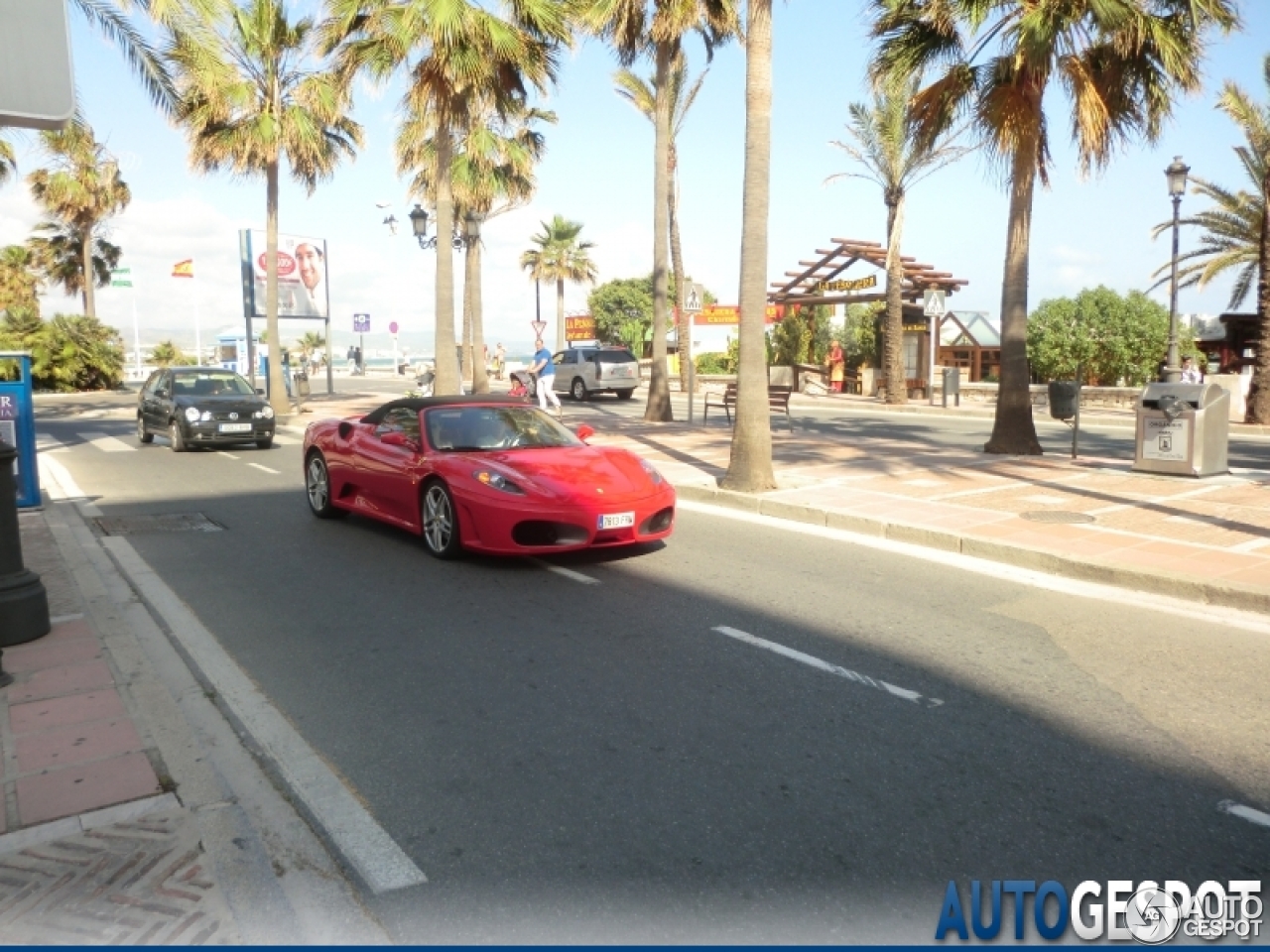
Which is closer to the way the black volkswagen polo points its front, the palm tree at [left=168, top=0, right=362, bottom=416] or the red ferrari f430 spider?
the red ferrari f430 spider

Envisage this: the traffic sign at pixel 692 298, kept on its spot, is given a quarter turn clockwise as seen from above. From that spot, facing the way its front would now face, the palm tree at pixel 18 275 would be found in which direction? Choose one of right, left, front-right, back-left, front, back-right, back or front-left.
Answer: front-right

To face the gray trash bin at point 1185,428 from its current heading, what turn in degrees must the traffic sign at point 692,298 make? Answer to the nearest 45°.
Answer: approximately 45° to its left

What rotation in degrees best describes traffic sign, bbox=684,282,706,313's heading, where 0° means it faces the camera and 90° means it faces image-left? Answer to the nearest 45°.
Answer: approximately 0°

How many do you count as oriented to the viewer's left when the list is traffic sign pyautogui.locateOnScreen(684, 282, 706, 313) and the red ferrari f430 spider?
0

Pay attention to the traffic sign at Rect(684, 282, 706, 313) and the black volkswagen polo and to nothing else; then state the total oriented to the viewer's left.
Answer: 0

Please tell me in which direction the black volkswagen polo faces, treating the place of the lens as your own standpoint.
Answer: facing the viewer and to the right of the viewer

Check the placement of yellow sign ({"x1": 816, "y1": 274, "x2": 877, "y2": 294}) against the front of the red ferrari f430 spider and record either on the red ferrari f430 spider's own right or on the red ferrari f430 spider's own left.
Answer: on the red ferrari f430 spider's own left

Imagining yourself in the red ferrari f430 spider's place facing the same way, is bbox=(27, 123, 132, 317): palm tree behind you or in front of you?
behind

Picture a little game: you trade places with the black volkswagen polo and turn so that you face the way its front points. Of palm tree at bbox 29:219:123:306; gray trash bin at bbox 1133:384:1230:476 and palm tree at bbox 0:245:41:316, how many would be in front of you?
1
